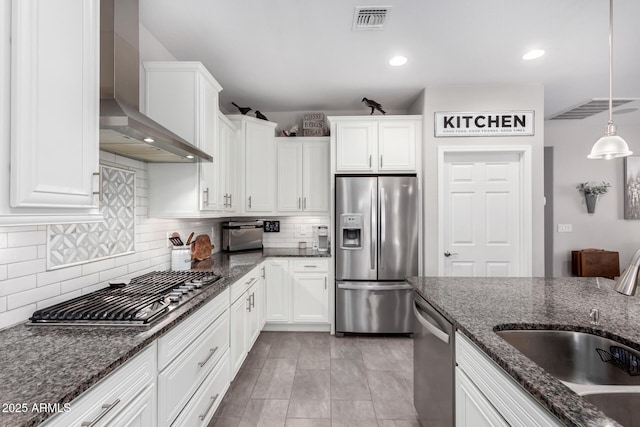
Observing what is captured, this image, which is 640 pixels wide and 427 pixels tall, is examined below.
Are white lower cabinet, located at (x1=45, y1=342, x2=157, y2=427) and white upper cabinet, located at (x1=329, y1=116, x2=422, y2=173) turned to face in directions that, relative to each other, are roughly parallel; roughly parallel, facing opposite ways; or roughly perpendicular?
roughly perpendicular

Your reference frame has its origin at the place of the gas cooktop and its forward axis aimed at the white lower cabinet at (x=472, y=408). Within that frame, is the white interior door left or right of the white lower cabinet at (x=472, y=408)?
left

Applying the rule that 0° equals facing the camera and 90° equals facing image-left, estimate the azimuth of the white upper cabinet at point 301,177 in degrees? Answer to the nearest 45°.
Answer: approximately 0°

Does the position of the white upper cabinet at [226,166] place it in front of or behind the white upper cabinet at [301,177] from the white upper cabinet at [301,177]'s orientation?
in front

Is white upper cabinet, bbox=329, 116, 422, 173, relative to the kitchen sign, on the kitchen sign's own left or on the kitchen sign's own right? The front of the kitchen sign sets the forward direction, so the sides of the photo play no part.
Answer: on the kitchen sign's own right

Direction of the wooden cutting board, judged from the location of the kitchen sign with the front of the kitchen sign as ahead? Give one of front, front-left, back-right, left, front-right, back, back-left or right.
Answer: front-right

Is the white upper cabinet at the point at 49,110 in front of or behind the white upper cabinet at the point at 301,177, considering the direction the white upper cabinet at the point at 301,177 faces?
in front

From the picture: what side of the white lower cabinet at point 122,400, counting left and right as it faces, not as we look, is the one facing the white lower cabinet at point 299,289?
left

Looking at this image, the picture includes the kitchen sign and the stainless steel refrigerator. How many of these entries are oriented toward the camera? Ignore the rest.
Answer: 2

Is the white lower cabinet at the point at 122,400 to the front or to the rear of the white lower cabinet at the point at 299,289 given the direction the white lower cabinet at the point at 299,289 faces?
to the front

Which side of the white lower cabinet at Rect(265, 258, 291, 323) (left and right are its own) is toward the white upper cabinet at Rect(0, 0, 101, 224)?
front
